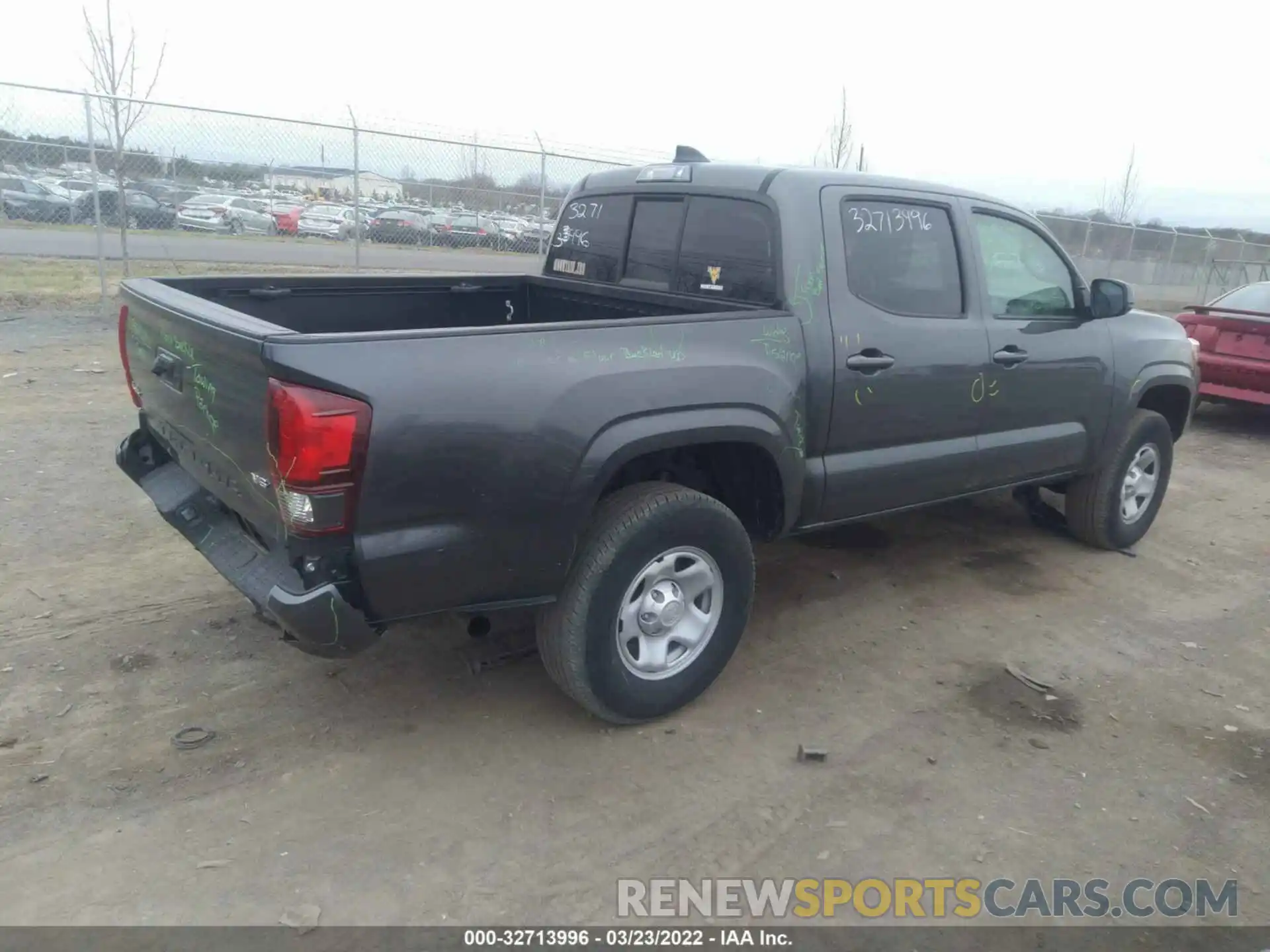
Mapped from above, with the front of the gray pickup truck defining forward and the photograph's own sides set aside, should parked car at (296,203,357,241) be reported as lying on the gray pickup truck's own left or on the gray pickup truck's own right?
on the gray pickup truck's own left

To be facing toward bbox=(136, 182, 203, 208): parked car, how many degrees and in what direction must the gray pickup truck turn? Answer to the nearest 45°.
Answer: approximately 90° to its left

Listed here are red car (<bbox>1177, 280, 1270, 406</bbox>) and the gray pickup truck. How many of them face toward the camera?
0

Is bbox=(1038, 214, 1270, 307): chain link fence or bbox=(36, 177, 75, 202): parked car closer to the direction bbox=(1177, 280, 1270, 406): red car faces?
the chain link fence

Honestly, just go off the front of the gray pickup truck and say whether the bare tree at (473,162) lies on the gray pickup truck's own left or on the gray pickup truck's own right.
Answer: on the gray pickup truck's own left

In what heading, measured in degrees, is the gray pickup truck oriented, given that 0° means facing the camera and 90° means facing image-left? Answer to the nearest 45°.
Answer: approximately 225°
